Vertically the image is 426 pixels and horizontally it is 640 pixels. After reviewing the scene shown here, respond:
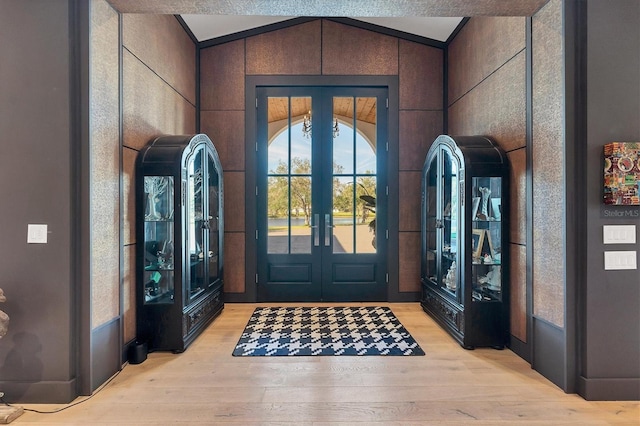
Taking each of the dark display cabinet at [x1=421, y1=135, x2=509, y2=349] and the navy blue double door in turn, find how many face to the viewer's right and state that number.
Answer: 0

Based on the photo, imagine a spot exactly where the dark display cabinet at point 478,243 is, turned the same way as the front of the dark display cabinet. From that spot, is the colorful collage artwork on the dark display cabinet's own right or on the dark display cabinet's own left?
on the dark display cabinet's own left

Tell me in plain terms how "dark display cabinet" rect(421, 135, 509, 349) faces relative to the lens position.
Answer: facing the viewer and to the left of the viewer

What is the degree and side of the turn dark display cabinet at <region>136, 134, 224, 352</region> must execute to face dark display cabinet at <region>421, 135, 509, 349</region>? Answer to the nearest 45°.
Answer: approximately 45° to its left

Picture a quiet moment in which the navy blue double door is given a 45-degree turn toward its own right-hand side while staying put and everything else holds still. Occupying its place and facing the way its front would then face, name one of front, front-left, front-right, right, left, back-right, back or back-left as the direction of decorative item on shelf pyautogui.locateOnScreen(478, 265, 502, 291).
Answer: left

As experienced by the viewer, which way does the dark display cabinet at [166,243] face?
facing the viewer and to the right of the viewer

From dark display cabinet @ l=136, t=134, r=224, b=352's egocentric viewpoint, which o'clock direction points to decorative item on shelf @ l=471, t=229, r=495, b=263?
The decorative item on shelf is roughly at 11 o'clock from the dark display cabinet.

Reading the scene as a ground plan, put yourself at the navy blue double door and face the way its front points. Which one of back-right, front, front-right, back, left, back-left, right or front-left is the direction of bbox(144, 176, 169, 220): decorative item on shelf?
front-right

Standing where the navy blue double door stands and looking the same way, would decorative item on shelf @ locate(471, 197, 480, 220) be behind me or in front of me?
in front

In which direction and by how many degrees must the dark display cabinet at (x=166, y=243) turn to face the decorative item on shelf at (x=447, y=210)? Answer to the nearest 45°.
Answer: approximately 45° to its left

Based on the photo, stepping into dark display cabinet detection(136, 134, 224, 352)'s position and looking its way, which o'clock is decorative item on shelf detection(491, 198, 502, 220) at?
The decorative item on shelf is roughly at 11 o'clock from the dark display cabinet.

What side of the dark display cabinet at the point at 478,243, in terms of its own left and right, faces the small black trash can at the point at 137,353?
front

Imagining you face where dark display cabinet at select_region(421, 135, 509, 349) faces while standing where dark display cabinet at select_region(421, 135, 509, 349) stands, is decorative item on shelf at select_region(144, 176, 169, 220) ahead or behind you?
ahead

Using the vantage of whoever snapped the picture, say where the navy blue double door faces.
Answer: facing the viewer

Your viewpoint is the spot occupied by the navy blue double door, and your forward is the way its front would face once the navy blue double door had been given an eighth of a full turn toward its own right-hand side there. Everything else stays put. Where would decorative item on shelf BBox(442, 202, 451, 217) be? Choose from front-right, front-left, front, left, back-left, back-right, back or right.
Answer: left

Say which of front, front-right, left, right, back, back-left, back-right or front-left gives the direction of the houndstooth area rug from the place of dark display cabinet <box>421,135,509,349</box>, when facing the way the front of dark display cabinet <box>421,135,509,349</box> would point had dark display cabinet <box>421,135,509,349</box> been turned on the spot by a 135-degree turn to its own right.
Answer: left

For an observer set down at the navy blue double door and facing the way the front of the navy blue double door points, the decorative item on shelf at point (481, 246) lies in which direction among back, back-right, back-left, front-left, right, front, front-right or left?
front-left
